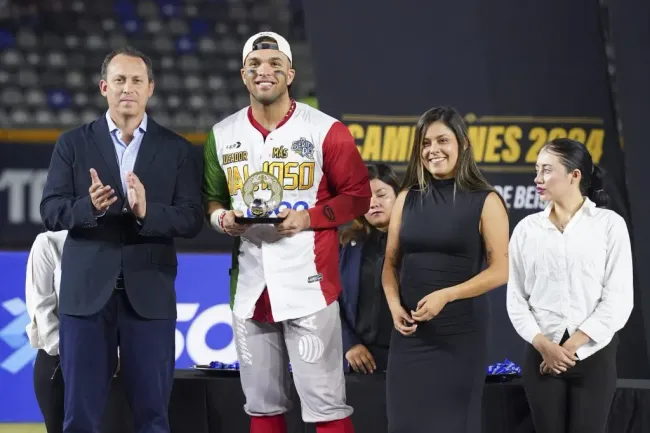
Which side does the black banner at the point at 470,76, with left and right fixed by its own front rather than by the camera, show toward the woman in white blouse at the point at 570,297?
front

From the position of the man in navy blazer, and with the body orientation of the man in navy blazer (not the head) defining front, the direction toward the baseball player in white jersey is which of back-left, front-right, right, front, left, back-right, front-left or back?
left

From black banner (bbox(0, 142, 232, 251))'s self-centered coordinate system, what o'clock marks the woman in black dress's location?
The woman in black dress is roughly at 11 o'clock from the black banner.

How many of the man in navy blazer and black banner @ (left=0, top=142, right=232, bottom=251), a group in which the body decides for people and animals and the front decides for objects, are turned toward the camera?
2

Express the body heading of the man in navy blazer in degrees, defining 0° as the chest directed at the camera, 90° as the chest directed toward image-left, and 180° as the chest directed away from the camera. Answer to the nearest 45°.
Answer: approximately 0°

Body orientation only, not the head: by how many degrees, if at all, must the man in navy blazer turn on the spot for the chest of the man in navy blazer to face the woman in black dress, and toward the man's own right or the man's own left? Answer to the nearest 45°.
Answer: approximately 90° to the man's own left

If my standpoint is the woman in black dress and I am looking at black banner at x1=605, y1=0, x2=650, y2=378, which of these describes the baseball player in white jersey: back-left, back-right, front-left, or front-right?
back-left
